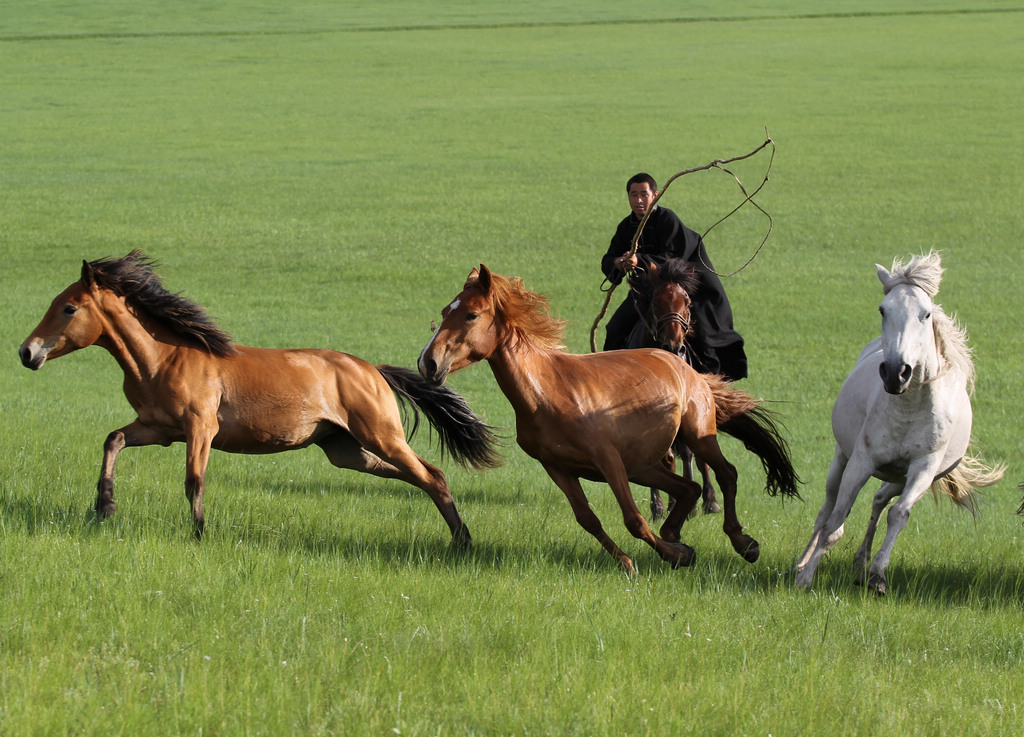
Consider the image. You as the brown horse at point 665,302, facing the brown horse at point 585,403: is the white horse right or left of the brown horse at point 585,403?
left

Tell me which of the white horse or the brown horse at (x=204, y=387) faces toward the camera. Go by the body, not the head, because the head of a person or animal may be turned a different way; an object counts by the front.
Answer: the white horse

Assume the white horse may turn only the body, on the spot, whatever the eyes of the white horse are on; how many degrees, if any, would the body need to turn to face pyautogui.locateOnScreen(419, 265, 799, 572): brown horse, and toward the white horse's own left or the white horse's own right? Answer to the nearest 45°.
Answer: approximately 90° to the white horse's own right

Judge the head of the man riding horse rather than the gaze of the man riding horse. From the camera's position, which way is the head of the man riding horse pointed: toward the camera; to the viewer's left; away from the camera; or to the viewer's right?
toward the camera

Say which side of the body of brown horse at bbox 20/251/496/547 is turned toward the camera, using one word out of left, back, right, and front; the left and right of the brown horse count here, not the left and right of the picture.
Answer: left

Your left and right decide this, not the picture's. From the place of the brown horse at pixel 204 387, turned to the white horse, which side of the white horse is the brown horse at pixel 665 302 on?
left

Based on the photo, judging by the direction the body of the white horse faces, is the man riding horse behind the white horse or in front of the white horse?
behind

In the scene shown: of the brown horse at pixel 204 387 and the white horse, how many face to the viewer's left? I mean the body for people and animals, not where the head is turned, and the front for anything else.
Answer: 1

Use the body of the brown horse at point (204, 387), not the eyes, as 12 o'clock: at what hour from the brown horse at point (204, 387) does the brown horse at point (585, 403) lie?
the brown horse at point (585, 403) is roughly at 7 o'clock from the brown horse at point (204, 387).

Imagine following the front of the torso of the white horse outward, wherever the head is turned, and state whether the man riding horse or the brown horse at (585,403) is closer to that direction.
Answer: the brown horse

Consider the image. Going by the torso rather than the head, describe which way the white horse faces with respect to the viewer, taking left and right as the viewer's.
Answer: facing the viewer

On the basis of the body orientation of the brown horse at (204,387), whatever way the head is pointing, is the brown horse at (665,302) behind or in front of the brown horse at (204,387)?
behind

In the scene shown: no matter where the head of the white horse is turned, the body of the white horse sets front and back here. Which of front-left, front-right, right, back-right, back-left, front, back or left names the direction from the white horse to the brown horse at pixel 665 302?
back-right
